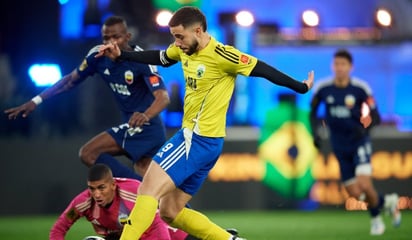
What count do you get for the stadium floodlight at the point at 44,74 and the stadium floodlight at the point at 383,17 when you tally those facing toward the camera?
2

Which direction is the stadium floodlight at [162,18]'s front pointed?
toward the camera

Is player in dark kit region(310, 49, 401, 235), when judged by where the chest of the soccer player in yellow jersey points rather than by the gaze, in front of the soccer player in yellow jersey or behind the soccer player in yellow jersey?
behind

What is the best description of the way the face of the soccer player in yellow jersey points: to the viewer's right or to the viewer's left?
to the viewer's left

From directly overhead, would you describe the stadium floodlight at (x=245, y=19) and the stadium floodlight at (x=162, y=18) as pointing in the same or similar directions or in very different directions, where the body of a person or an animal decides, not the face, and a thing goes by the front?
same or similar directions

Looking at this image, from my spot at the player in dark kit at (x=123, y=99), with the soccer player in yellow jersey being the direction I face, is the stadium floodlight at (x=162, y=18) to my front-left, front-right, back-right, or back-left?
back-left

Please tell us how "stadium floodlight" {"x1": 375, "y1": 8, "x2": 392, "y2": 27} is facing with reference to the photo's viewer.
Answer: facing the viewer

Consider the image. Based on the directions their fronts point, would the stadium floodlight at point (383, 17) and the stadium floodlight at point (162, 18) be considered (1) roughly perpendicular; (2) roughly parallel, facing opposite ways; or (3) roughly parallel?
roughly parallel

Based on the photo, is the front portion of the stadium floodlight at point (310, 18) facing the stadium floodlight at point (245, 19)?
no

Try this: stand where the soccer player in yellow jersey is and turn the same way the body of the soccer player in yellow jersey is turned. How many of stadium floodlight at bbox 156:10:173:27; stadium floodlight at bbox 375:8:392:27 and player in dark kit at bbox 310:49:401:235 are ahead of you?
0

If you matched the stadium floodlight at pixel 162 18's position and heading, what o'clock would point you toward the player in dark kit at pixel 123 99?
The player in dark kit is roughly at 12 o'clock from the stadium floodlight.

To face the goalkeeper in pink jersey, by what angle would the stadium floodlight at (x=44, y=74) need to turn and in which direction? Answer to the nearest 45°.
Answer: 0° — it already faces them

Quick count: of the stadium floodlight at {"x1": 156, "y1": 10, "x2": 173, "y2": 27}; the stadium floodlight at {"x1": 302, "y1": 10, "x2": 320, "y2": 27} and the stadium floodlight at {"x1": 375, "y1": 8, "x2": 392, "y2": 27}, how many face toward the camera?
3

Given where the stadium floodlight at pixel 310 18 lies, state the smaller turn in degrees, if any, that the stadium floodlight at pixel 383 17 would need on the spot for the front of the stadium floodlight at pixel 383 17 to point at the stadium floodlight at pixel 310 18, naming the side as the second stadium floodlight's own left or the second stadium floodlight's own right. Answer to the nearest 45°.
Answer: approximately 90° to the second stadium floodlight's own right

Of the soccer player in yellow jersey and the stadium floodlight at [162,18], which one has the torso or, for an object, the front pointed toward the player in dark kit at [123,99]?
the stadium floodlight

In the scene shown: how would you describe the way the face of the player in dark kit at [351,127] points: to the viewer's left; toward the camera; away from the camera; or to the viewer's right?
toward the camera
